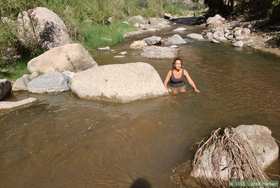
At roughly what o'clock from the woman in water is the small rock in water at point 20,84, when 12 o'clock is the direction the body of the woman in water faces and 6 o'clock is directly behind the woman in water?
The small rock in water is roughly at 3 o'clock from the woman in water.

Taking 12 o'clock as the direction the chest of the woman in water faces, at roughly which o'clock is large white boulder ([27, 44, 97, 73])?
The large white boulder is roughly at 4 o'clock from the woman in water.

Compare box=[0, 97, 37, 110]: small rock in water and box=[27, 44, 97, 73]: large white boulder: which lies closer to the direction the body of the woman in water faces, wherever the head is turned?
the small rock in water

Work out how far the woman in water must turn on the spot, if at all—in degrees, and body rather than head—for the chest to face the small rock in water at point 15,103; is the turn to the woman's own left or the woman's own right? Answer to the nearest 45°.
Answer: approximately 90° to the woman's own right

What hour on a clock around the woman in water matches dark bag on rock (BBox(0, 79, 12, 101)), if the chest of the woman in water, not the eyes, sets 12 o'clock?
The dark bag on rock is roughly at 3 o'clock from the woman in water.

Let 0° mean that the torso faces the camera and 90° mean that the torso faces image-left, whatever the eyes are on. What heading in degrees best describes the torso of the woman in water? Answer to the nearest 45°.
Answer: approximately 0°

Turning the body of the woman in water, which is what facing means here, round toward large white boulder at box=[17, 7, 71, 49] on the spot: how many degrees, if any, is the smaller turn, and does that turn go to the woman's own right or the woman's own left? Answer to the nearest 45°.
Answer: approximately 135° to the woman's own right

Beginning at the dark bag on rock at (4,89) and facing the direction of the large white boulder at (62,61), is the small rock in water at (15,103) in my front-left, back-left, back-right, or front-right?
back-right

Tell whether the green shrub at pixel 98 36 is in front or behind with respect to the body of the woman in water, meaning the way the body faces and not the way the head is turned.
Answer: behind

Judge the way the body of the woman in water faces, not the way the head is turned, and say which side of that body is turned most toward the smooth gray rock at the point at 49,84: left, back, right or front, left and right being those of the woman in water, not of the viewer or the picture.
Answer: right

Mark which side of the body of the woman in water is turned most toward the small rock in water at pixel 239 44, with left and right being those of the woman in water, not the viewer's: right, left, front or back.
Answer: back
